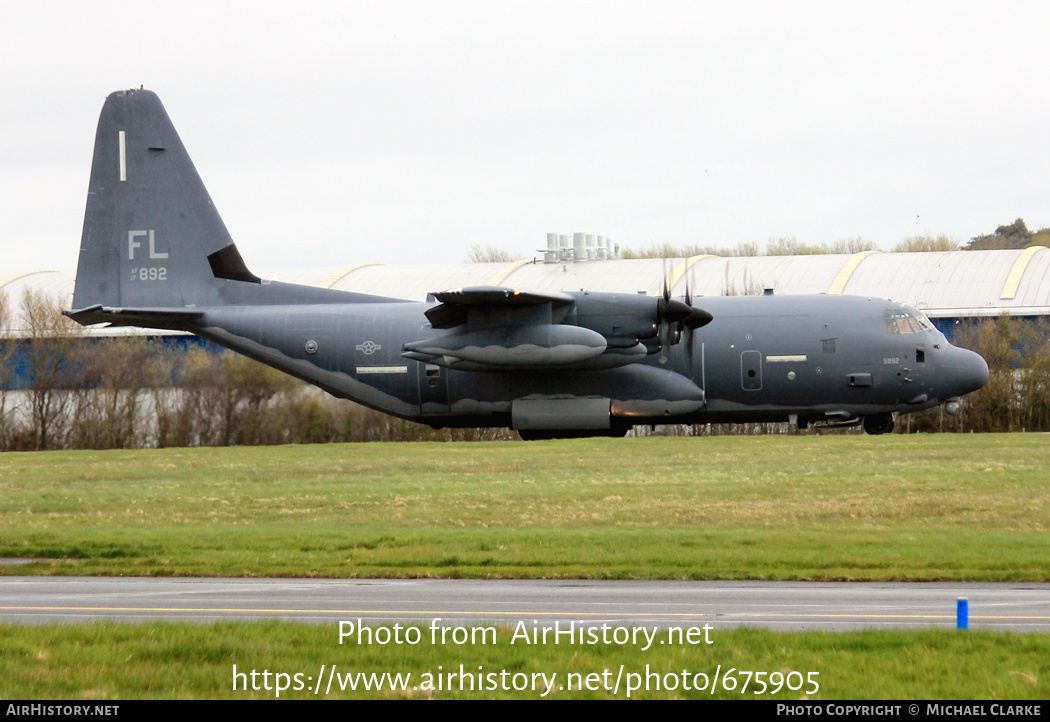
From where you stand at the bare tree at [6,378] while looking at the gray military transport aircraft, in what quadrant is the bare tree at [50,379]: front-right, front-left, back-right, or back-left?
front-left

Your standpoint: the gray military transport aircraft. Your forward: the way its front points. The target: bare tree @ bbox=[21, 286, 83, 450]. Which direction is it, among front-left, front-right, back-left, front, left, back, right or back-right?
back-left

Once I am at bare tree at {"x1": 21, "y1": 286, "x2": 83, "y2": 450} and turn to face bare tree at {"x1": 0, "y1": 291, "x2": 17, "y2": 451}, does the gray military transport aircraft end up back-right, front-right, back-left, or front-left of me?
back-left

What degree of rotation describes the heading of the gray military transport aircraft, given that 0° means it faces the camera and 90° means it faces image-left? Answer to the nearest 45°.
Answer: approximately 270°

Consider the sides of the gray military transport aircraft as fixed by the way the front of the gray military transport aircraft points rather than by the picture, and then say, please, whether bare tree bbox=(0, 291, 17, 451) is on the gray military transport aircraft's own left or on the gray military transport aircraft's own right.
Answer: on the gray military transport aircraft's own left

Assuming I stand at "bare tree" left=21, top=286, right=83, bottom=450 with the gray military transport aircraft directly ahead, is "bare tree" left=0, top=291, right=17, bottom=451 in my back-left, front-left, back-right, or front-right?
back-right
